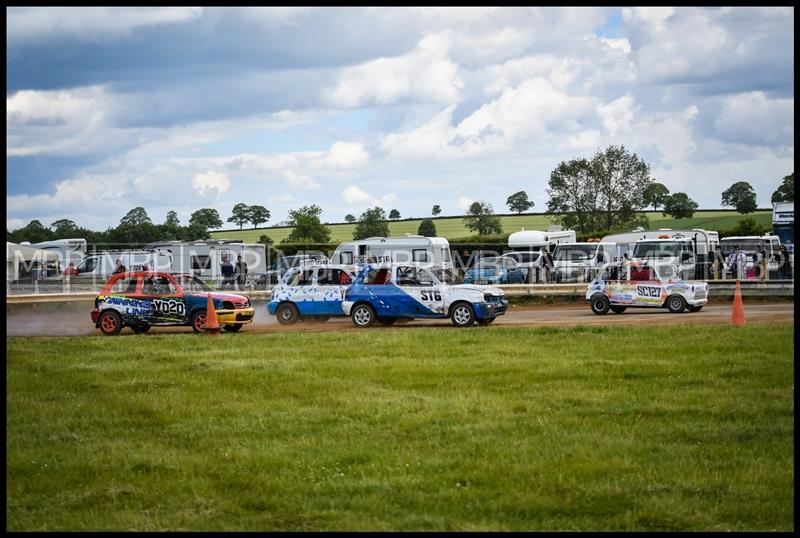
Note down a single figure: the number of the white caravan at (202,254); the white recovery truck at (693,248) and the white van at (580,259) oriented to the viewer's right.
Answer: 0

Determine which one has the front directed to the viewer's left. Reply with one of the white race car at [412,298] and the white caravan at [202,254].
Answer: the white caravan

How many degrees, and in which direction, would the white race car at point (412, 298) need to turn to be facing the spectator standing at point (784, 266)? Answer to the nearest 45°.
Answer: approximately 45° to its left

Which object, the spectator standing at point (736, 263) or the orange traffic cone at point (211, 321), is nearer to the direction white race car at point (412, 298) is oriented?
the spectator standing

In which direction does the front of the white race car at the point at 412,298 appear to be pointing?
to the viewer's right

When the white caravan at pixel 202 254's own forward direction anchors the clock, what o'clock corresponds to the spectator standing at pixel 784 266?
The spectator standing is roughly at 7 o'clock from the white caravan.

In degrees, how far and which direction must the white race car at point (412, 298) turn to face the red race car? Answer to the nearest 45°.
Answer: approximately 180°
